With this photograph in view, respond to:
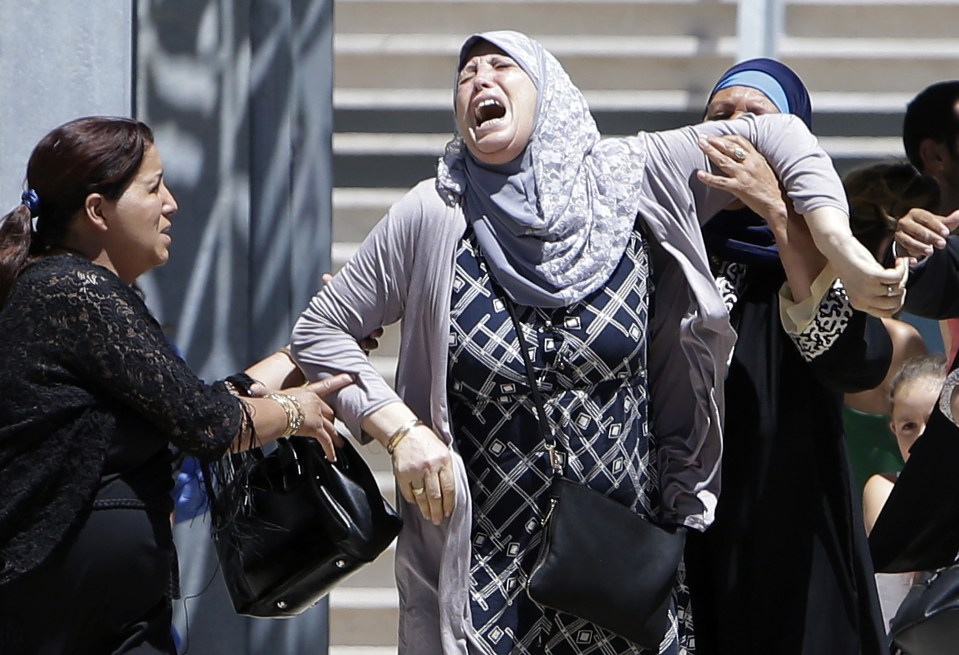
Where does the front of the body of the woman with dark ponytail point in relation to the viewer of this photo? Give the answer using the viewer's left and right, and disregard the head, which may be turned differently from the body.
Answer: facing to the right of the viewer

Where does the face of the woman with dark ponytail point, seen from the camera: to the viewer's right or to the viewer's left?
to the viewer's right
